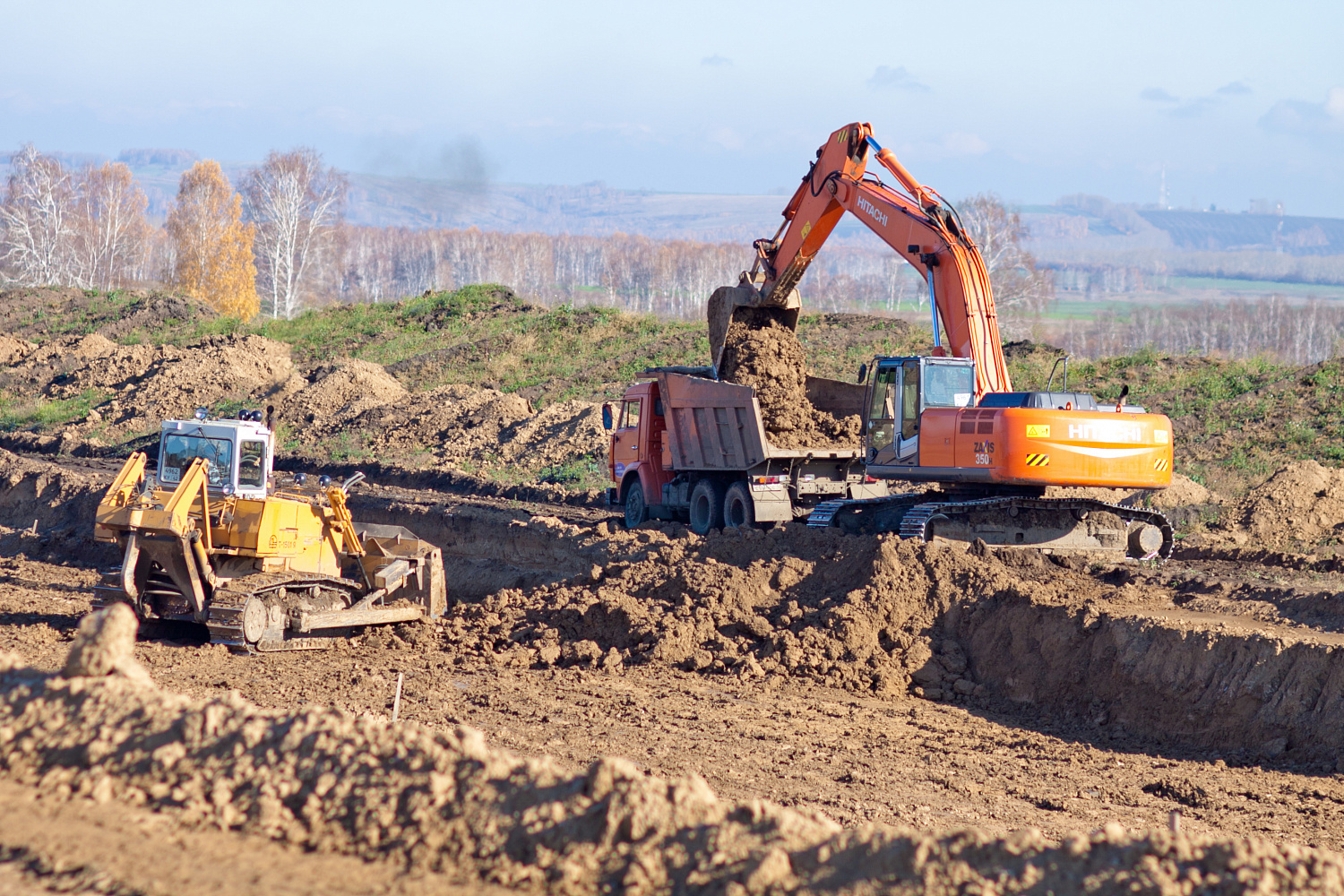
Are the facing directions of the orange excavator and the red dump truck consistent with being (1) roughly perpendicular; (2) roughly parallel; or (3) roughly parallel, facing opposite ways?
roughly parallel

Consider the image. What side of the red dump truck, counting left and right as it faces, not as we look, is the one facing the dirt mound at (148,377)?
front

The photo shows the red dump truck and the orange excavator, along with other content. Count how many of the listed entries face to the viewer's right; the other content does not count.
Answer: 0

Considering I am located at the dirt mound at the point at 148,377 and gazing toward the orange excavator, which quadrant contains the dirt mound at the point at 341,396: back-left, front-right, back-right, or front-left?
front-left

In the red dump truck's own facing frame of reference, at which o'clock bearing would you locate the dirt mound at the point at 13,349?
The dirt mound is roughly at 12 o'clock from the red dump truck.

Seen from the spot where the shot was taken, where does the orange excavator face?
facing away from the viewer and to the left of the viewer

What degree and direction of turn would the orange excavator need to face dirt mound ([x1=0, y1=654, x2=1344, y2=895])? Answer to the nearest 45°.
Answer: approximately 135° to its left

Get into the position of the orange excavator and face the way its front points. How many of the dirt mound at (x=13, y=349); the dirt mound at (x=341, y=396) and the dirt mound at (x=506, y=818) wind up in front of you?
2

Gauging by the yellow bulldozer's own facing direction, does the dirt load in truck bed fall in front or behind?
in front

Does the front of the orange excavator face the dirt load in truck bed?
yes

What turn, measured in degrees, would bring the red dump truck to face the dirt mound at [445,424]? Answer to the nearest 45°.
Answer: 0° — it already faces it

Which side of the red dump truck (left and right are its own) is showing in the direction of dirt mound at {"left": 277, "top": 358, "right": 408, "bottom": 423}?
front

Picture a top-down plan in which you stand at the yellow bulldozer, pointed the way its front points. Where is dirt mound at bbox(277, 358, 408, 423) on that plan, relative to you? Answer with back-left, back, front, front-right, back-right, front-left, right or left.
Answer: front-left

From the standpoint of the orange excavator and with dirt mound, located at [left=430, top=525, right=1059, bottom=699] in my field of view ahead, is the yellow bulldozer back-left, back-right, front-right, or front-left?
front-right

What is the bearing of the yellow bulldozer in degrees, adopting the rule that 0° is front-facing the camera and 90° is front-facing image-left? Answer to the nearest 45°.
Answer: approximately 225°

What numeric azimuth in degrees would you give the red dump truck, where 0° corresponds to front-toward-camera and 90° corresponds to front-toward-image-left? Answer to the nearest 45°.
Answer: approximately 135°
